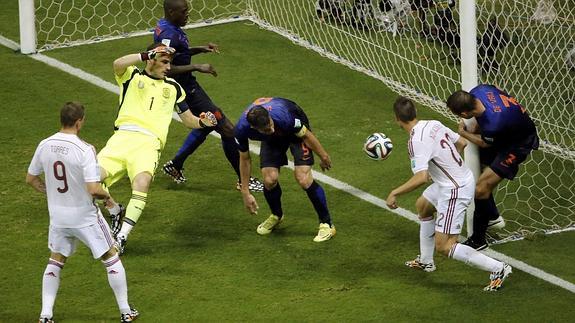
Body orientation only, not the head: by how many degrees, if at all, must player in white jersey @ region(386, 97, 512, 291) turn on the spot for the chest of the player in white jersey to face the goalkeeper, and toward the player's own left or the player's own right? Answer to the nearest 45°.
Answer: approximately 45° to the player's own left

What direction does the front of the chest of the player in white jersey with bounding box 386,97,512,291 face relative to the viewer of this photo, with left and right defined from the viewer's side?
facing away from the viewer and to the left of the viewer

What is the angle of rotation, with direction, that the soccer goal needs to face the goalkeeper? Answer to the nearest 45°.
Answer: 0° — it already faces them

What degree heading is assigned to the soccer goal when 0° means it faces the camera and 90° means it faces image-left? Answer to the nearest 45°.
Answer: approximately 45°

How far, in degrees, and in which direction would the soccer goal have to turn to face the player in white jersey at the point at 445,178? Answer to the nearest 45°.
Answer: approximately 45° to its left

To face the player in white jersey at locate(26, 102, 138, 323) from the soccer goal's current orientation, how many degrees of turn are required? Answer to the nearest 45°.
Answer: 0° — it already faces them

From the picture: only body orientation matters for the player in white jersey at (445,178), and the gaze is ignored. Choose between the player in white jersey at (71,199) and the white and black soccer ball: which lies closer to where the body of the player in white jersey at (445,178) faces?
the white and black soccer ball

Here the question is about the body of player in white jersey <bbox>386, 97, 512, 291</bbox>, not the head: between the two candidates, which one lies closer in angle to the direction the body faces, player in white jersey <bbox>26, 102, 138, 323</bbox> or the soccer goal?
the soccer goal

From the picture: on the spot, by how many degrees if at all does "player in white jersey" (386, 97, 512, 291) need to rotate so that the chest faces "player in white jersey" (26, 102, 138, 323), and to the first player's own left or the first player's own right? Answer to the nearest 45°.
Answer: approximately 90° to the first player's own left
